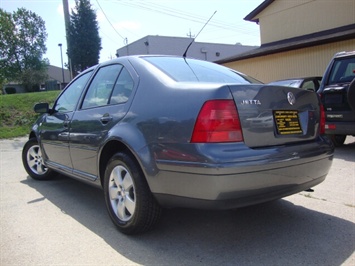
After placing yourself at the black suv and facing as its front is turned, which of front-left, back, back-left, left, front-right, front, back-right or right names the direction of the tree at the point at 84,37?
front-left

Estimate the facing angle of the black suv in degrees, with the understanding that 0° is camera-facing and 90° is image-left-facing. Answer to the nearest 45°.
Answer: approximately 180°
